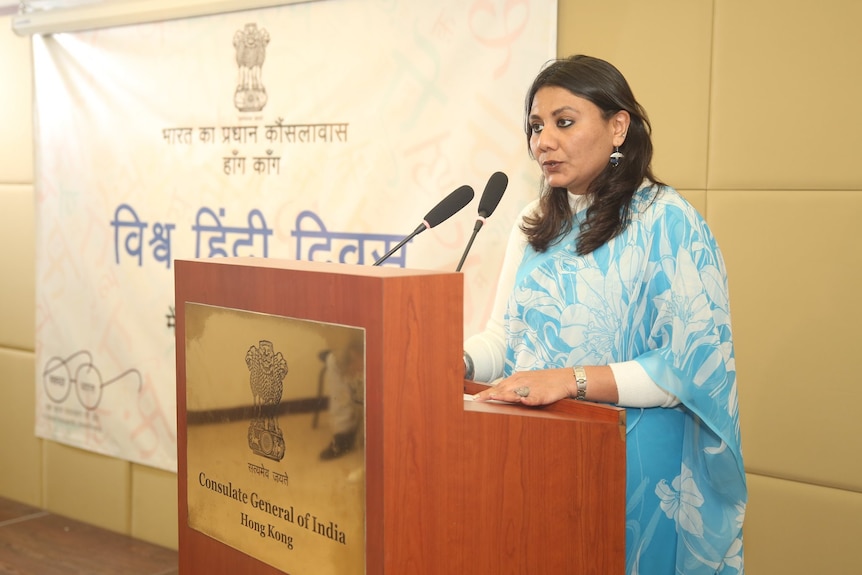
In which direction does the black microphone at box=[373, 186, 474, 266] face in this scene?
to the viewer's right

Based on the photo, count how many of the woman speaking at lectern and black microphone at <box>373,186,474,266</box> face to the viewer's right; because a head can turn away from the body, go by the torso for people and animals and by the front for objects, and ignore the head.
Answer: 1

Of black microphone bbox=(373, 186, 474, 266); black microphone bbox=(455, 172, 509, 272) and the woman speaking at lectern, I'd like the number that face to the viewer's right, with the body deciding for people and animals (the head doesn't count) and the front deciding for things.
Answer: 2

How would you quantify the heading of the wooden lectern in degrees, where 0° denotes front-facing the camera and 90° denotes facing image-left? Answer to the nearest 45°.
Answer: approximately 45°

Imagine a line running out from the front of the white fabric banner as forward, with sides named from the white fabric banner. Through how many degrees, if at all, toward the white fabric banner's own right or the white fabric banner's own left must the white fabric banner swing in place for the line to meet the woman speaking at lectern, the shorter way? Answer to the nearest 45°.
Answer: approximately 90° to the white fabric banner's own left

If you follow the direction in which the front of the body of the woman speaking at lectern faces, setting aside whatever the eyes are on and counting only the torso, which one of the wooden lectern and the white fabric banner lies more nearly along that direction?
the wooden lectern

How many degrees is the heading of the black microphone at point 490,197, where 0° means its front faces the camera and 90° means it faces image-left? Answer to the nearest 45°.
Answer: approximately 270°

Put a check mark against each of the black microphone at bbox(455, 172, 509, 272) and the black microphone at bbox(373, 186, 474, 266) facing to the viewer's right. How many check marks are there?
2

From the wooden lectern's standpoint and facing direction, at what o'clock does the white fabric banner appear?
The white fabric banner is roughly at 4 o'clock from the wooden lectern.
